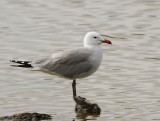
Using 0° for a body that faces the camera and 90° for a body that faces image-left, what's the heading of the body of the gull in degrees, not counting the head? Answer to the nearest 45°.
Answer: approximately 270°
